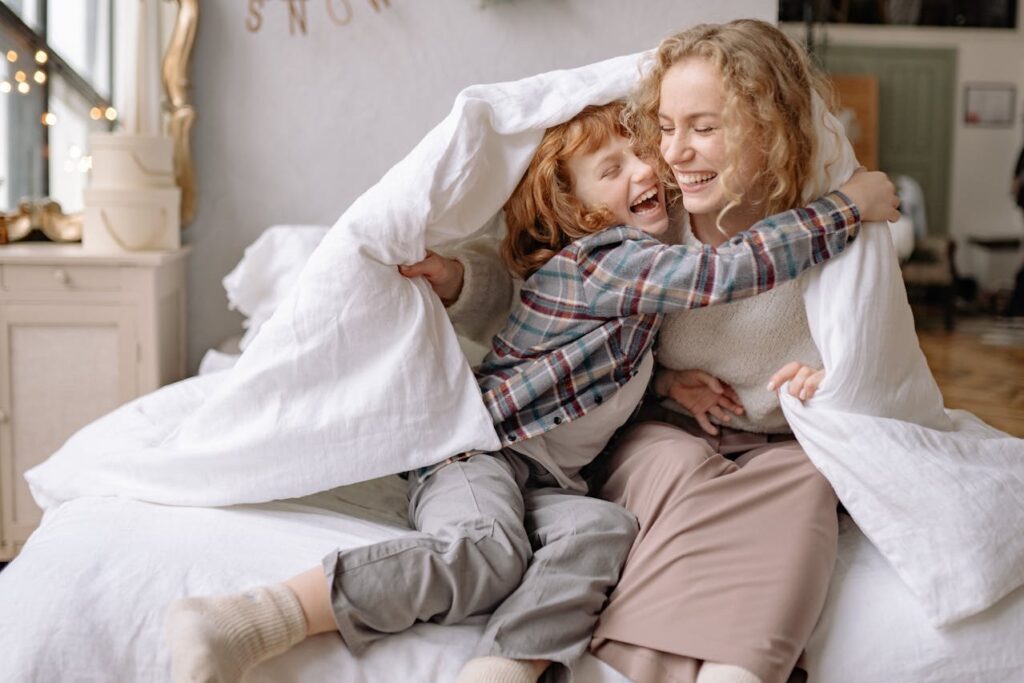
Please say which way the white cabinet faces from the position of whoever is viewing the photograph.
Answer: facing the viewer

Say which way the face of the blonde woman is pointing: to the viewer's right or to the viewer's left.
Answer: to the viewer's left

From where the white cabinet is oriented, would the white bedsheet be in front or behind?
in front

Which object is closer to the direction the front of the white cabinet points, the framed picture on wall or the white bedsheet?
the white bedsheet

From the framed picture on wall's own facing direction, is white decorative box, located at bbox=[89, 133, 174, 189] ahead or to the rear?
ahead

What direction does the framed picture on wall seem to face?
toward the camera

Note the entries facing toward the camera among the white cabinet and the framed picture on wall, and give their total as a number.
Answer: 2

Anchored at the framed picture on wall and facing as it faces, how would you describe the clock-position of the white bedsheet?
The white bedsheet is roughly at 12 o'clock from the framed picture on wall.
